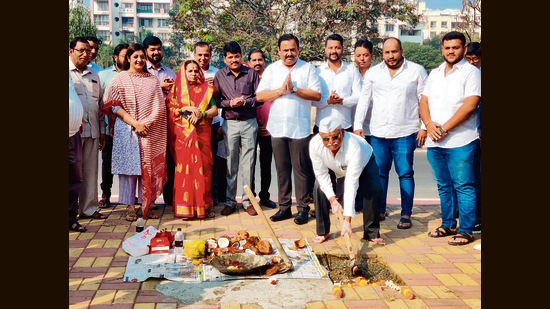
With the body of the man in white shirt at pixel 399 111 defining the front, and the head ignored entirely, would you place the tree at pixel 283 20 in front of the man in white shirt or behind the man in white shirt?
behind

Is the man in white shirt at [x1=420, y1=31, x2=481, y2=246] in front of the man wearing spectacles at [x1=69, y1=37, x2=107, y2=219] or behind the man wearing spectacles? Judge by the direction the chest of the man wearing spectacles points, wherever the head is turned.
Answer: in front

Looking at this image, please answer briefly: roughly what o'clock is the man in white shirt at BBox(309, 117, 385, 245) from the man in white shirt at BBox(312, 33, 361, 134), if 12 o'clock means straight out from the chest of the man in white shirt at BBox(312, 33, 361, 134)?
the man in white shirt at BBox(309, 117, 385, 245) is roughly at 12 o'clock from the man in white shirt at BBox(312, 33, 361, 134).

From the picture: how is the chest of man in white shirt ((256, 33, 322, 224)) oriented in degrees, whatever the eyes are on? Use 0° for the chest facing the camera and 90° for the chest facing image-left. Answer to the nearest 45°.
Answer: approximately 0°

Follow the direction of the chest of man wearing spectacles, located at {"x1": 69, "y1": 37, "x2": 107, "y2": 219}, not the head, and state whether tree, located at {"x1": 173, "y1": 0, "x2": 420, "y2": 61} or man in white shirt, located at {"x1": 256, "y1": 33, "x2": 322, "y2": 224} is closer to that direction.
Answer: the man in white shirt

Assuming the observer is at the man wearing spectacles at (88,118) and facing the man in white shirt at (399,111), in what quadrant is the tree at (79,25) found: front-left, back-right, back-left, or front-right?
back-left

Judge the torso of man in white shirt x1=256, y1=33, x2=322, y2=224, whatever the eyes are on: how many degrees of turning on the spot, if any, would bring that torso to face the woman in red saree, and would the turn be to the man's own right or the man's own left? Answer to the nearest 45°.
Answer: approximately 90° to the man's own right

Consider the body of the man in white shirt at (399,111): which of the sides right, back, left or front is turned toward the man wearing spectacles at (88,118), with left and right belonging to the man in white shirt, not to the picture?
right
